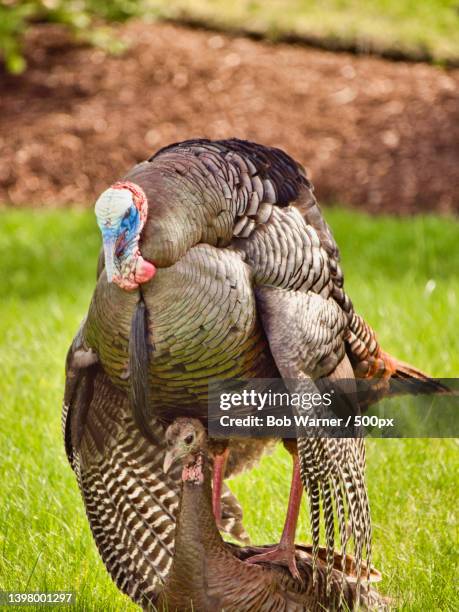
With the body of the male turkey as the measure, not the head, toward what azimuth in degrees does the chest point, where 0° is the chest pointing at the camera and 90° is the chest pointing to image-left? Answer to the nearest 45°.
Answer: approximately 45°

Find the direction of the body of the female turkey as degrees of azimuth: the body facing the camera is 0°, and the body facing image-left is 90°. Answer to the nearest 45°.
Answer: approximately 45°
